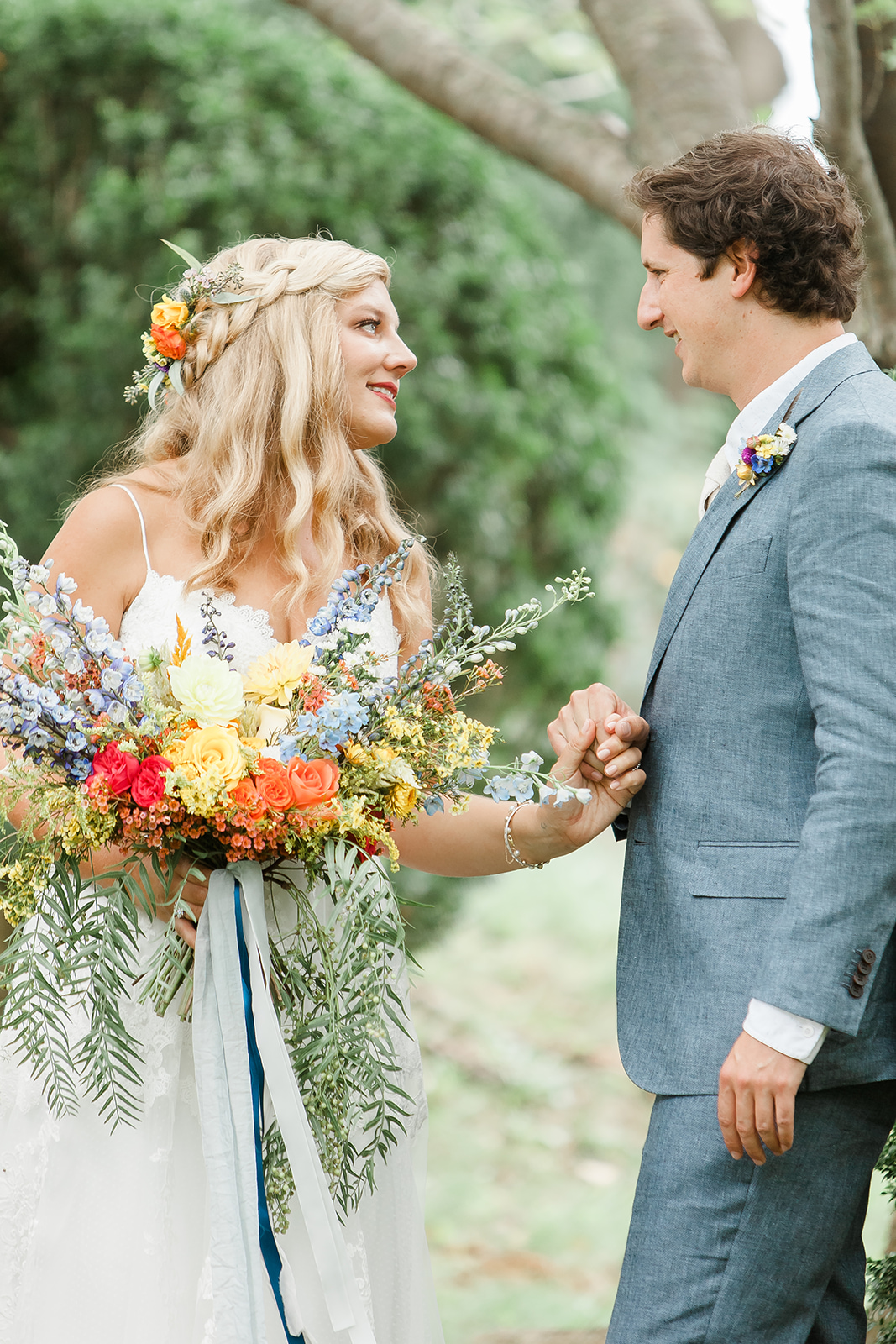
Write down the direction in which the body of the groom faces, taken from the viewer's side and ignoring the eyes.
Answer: to the viewer's left

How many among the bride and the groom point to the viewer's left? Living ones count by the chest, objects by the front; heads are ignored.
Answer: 1

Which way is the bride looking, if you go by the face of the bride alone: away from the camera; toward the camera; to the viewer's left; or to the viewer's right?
to the viewer's right

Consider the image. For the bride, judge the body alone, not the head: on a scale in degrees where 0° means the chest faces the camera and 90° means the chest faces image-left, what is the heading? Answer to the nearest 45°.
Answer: approximately 315°

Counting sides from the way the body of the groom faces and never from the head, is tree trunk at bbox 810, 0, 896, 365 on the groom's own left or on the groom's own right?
on the groom's own right

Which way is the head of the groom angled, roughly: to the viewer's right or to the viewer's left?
to the viewer's left
